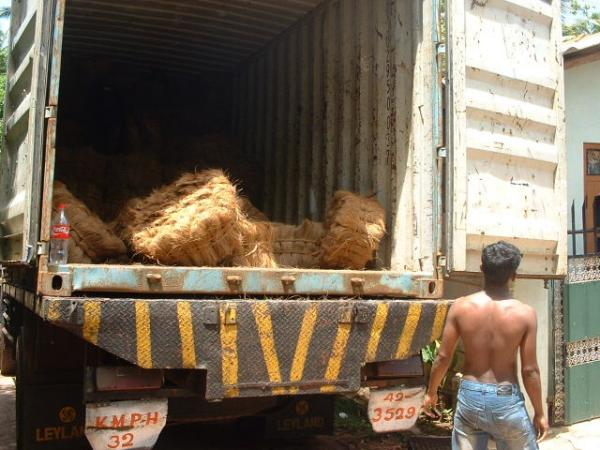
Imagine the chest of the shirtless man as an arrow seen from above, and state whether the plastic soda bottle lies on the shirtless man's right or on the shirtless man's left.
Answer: on the shirtless man's left

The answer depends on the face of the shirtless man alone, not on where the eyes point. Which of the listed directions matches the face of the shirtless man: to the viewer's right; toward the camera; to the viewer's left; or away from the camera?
away from the camera

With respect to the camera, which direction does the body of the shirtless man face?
away from the camera

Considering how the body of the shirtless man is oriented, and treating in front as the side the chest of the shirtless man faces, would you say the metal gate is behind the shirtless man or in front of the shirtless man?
in front

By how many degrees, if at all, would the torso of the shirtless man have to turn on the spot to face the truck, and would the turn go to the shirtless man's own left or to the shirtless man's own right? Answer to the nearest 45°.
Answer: approximately 45° to the shirtless man's own left
